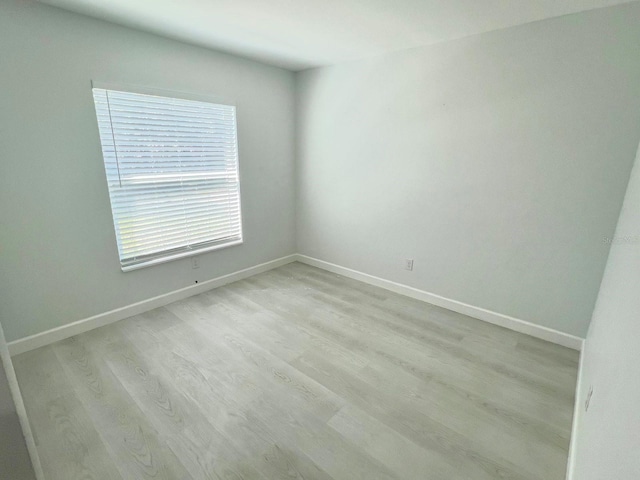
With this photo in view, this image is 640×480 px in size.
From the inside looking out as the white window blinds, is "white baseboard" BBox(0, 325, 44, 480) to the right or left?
on its right

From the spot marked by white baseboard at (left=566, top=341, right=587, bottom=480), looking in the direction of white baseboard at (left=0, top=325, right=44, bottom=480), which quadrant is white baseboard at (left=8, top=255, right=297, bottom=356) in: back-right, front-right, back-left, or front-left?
front-right

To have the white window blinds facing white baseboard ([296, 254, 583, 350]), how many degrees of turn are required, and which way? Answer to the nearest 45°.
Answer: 0° — it already faces it

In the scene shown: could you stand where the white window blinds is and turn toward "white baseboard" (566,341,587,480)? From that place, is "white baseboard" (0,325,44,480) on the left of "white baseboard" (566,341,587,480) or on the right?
right

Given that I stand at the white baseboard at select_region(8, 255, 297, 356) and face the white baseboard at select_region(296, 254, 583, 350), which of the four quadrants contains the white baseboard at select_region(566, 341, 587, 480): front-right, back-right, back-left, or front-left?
front-right

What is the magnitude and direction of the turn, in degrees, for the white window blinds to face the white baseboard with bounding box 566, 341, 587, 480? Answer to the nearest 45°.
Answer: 0° — it already faces it

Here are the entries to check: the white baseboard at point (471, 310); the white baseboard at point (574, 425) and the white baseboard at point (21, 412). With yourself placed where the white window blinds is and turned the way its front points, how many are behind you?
0

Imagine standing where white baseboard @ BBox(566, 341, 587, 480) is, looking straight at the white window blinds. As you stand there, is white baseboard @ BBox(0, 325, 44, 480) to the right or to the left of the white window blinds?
left

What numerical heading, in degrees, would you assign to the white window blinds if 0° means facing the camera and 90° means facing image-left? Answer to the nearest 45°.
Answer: approximately 315°
